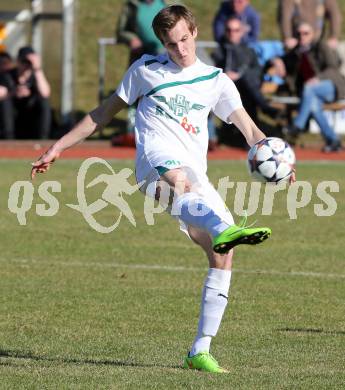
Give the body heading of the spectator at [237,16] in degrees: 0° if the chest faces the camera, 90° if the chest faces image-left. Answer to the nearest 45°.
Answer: approximately 0°

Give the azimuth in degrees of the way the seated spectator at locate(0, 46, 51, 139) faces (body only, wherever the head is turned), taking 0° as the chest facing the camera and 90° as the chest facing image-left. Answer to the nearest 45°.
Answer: approximately 0°

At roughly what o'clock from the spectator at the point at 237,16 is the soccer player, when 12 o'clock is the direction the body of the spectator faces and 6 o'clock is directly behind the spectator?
The soccer player is roughly at 12 o'clock from the spectator.

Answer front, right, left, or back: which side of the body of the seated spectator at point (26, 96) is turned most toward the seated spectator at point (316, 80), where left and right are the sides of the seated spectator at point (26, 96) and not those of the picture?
left

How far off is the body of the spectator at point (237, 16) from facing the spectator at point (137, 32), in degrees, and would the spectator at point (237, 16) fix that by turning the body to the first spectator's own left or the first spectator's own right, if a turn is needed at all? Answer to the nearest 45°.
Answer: approximately 90° to the first spectator's own right

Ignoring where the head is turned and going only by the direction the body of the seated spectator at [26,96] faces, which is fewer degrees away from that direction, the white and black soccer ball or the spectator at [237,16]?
the white and black soccer ball

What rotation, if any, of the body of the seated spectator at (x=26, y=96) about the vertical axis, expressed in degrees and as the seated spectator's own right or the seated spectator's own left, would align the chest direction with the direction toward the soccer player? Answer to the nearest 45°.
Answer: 0° — they already face them
